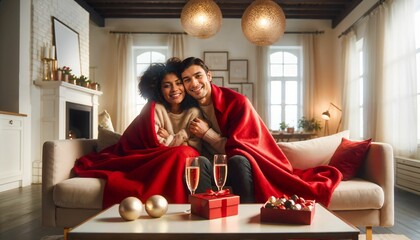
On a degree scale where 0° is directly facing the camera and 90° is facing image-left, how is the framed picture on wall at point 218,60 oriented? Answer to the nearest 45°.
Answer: approximately 0°

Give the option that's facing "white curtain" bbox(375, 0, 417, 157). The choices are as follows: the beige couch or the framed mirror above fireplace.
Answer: the framed mirror above fireplace

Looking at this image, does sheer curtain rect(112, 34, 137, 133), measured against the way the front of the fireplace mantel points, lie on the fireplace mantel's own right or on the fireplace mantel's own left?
on the fireplace mantel's own left

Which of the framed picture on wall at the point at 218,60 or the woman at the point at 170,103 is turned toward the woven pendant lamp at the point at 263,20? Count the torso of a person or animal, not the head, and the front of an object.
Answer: the framed picture on wall

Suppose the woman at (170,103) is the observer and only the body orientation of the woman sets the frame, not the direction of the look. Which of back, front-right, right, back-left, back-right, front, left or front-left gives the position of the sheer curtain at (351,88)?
back-left

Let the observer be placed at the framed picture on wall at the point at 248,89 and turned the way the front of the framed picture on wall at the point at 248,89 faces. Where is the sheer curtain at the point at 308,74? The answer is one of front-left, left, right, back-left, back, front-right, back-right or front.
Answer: left

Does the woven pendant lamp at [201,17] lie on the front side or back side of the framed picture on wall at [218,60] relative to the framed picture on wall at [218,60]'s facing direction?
on the front side

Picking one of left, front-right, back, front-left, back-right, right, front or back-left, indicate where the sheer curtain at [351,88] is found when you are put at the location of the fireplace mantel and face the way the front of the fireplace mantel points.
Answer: front-left

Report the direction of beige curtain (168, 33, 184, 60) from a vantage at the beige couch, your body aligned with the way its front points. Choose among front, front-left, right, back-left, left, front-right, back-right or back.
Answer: back

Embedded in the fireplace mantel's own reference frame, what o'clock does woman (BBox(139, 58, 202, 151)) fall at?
The woman is roughly at 1 o'clock from the fireplace mantel.

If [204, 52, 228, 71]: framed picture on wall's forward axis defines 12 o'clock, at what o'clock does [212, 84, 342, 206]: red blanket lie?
The red blanket is roughly at 12 o'clock from the framed picture on wall.

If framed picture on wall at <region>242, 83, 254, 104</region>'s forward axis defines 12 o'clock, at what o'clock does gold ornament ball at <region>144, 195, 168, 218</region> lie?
The gold ornament ball is roughly at 12 o'clock from the framed picture on wall.

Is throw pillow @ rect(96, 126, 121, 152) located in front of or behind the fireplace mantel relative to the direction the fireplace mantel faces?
in front
